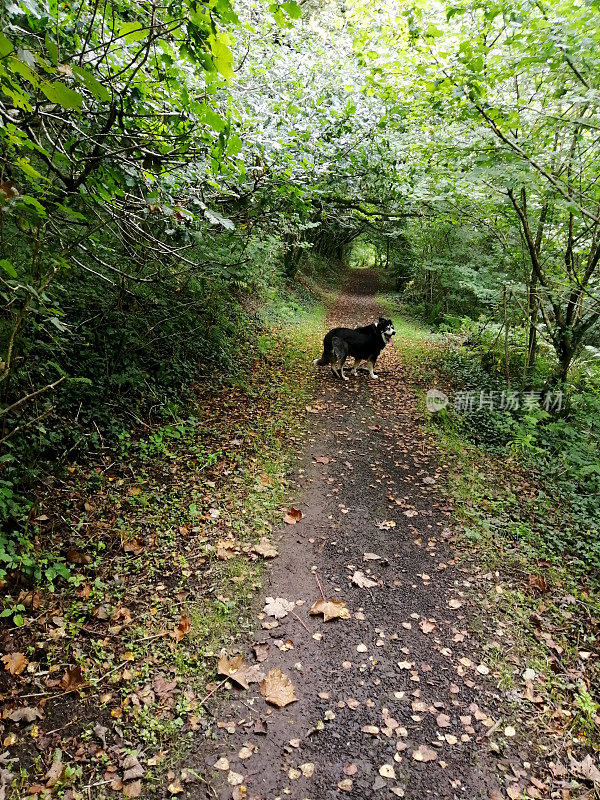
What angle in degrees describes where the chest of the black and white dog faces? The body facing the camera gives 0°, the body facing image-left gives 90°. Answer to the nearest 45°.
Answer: approximately 270°

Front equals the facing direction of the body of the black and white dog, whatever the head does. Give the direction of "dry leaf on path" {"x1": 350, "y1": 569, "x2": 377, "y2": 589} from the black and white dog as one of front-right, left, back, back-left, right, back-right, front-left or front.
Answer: right

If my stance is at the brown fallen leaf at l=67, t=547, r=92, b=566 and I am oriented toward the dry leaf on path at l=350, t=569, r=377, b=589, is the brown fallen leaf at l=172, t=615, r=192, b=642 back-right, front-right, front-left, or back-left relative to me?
front-right

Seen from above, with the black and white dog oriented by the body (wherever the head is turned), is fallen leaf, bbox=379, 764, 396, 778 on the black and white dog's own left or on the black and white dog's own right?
on the black and white dog's own right

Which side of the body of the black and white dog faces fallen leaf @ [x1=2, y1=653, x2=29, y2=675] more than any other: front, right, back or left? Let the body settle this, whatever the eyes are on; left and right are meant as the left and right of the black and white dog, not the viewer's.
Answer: right

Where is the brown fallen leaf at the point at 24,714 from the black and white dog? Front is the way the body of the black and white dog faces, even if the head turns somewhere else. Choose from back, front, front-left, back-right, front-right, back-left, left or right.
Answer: right

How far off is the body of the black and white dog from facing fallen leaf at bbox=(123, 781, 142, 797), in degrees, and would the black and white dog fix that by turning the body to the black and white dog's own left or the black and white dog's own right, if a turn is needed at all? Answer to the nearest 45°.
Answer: approximately 90° to the black and white dog's own right

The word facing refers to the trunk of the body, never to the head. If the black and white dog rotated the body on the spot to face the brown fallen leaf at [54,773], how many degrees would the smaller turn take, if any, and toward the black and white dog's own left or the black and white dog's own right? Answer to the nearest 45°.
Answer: approximately 90° to the black and white dog's own right

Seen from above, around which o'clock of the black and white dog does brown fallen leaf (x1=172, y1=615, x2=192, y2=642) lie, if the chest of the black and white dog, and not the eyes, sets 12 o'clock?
The brown fallen leaf is roughly at 3 o'clock from the black and white dog.

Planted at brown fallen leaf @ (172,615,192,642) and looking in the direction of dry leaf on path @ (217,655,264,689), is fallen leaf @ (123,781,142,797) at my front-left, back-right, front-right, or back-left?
front-right

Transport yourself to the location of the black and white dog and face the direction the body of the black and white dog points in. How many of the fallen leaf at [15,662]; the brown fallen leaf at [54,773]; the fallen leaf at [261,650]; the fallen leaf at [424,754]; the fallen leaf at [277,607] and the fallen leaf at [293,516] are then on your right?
6

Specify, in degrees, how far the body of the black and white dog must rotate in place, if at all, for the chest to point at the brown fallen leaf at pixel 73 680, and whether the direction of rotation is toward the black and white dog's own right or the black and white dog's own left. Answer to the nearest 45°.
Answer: approximately 90° to the black and white dog's own right

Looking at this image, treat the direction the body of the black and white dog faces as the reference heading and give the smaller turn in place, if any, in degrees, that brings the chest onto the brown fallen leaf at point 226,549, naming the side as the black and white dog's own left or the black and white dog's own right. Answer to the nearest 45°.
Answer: approximately 90° to the black and white dog's own right
